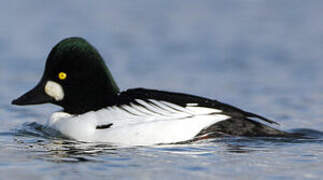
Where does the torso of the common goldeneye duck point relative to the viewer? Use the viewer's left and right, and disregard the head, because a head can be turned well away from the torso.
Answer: facing to the left of the viewer
